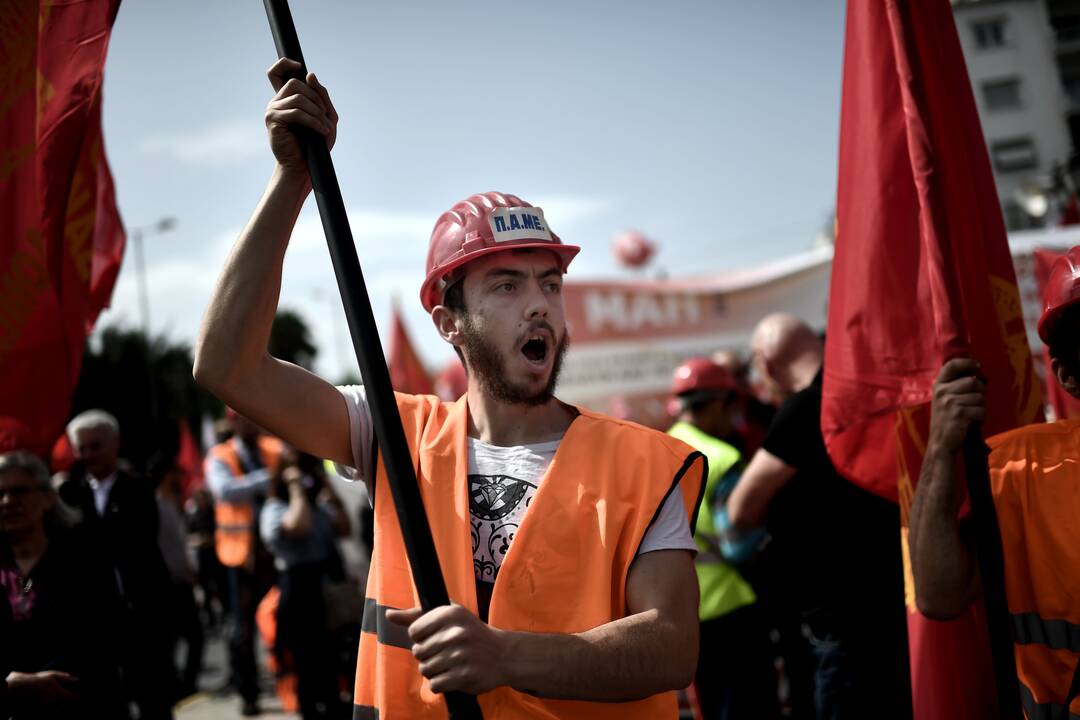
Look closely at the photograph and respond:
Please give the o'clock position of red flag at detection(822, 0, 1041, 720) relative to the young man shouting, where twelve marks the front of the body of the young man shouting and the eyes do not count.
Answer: The red flag is roughly at 8 o'clock from the young man shouting.

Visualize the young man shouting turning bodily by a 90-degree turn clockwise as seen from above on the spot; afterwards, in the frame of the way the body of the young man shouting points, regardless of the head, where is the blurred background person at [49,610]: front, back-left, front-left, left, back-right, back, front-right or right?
front-right

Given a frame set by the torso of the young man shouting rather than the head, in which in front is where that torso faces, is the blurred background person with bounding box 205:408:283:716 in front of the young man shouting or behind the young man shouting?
behind

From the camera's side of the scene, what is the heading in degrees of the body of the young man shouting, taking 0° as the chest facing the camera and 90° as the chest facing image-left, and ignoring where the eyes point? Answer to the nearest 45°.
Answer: approximately 0°

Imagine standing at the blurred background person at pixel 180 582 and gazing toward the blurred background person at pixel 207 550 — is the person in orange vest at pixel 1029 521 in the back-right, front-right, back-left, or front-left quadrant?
back-right

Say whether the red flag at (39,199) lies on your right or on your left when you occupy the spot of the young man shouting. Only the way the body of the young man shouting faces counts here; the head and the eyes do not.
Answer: on your right

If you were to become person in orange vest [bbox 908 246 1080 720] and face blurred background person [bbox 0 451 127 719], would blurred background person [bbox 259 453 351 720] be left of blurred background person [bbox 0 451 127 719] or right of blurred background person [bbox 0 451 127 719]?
right

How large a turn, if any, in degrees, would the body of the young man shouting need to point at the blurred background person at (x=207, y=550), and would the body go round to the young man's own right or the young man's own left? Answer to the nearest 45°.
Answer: approximately 180°

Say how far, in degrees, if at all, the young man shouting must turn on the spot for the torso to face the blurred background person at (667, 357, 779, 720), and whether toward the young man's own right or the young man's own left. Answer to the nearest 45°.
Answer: approximately 180°

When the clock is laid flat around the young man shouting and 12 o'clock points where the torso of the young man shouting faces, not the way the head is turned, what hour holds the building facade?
The building facade is roughly at 7 o'clock from the young man shouting.

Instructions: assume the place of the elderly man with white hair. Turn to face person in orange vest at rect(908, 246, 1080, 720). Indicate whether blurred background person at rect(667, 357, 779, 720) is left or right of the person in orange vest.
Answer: left

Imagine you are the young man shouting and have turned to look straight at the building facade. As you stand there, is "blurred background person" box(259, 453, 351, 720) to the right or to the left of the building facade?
left

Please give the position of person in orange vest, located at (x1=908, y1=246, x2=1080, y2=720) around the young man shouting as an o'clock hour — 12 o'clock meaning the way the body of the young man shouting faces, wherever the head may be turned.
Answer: The person in orange vest is roughly at 9 o'clock from the young man shouting.
